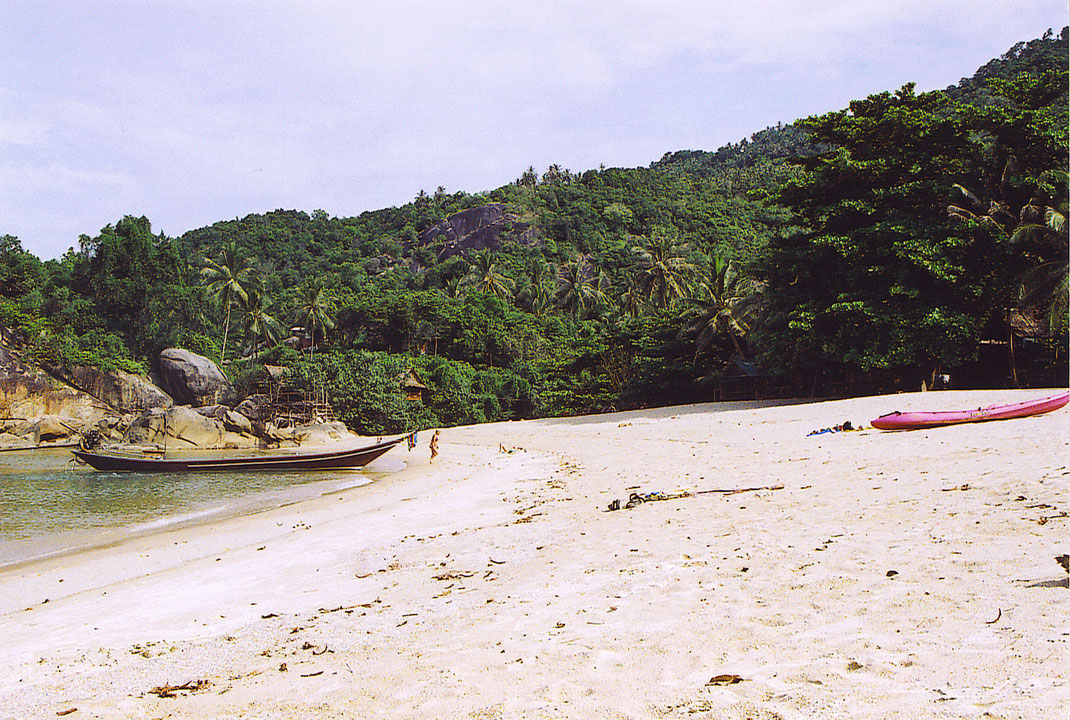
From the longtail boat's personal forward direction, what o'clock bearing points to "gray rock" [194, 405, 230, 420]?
The gray rock is roughly at 9 o'clock from the longtail boat.

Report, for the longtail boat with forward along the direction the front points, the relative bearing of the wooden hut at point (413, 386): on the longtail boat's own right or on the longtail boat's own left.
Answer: on the longtail boat's own left

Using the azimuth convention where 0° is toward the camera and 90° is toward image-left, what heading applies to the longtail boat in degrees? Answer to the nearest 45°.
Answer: approximately 270°

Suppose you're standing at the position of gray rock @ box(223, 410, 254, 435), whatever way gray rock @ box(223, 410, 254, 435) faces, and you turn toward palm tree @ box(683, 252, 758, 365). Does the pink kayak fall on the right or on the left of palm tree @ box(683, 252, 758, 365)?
right

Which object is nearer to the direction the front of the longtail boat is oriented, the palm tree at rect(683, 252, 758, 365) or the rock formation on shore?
the palm tree

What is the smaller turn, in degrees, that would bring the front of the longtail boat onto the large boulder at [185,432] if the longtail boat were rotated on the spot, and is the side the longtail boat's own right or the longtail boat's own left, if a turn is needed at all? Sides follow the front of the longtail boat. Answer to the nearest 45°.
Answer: approximately 90° to the longtail boat's own left

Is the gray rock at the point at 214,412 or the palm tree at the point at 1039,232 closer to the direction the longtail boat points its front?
the palm tree

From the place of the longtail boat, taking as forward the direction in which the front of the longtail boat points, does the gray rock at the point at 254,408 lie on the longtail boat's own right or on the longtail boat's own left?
on the longtail boat's own left
